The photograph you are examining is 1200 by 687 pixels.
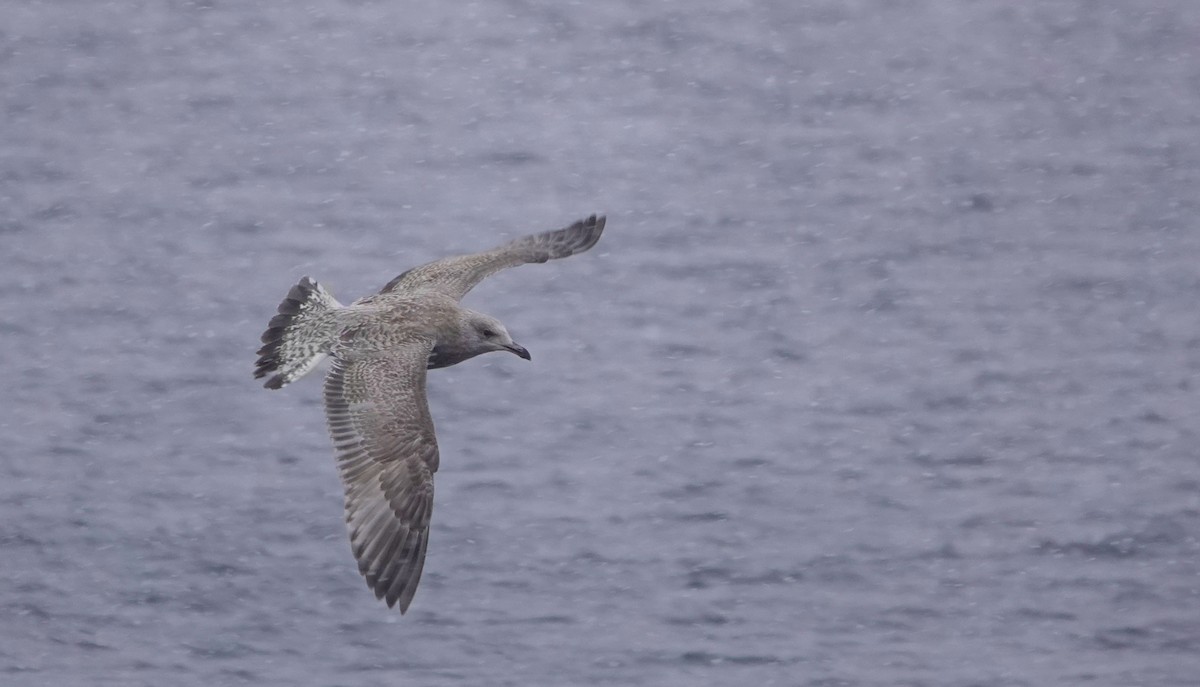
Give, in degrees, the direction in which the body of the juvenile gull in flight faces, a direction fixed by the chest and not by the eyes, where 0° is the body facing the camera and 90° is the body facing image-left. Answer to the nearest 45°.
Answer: approximately 270°
